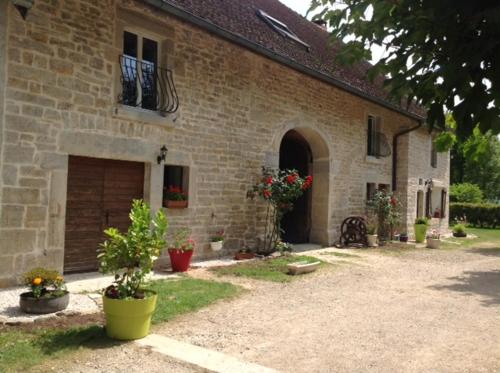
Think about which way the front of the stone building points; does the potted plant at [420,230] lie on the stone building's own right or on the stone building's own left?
on the stone building's own left

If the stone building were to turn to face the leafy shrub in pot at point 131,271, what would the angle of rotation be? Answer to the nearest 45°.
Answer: approximately 45° to its right

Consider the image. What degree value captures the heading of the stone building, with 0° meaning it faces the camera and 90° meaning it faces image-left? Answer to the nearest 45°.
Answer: approximately 315°
